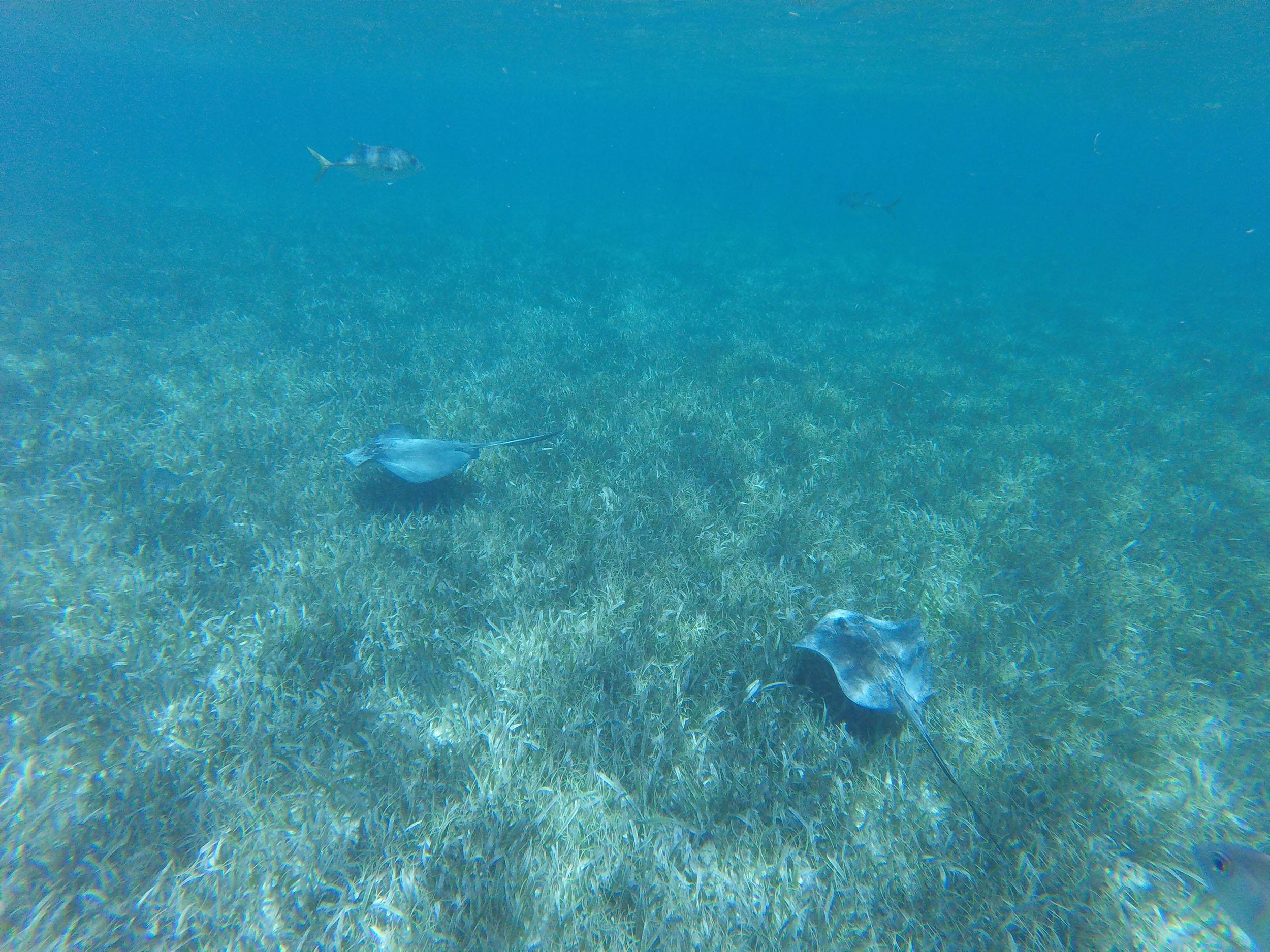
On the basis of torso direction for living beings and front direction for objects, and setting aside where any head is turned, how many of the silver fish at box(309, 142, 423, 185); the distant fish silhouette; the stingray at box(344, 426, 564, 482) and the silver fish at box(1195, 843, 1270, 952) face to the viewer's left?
3

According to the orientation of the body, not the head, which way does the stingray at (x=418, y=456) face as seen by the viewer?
to the viewer's left

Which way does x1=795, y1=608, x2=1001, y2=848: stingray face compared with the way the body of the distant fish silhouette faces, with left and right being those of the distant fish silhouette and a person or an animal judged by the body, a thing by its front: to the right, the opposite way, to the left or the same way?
to the right

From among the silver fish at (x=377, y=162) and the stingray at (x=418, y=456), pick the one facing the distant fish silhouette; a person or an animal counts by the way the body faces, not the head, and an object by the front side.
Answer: the silver fish

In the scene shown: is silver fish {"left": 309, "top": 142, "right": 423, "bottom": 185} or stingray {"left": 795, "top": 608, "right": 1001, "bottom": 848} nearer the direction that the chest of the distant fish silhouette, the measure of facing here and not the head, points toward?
the silver fish

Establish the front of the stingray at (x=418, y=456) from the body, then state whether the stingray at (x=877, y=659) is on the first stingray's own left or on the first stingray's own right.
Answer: on the first stingray's own left

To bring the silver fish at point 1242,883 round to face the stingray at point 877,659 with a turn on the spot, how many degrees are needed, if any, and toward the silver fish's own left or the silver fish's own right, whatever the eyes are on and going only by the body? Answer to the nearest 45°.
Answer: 0° — it already faces it

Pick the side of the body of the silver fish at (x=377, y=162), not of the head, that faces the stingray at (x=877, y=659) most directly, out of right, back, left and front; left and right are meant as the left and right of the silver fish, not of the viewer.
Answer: right

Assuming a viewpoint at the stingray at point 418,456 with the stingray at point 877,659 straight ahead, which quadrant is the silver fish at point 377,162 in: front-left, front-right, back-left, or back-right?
back-left

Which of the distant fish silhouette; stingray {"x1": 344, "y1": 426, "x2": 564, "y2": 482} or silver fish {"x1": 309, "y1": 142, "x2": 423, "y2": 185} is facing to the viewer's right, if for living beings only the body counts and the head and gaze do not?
the silver fish

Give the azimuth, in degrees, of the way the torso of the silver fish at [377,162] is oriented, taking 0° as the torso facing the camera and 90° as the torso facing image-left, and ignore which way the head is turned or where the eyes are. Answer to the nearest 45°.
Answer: approximately 270°

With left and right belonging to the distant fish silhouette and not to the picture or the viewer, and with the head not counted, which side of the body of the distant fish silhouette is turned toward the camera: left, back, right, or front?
left
